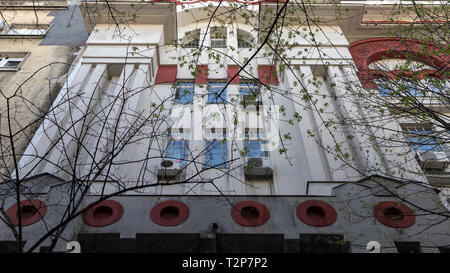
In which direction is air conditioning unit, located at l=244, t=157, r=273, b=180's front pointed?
toward the camera

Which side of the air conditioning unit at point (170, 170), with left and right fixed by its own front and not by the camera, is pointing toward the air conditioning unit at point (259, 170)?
left

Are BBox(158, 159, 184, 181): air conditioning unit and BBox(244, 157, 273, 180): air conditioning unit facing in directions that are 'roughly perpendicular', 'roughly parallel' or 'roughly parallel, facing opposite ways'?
roughly parallel

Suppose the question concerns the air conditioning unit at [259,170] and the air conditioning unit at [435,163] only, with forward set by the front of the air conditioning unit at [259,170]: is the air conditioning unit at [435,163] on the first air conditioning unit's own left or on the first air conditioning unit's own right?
on the first air conditioning unit's own left

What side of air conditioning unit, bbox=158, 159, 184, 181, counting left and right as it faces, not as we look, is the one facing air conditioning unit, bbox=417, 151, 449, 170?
left

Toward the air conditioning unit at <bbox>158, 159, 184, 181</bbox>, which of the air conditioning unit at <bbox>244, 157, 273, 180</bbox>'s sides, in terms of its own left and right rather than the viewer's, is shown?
right

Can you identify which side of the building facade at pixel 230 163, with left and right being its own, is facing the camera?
front

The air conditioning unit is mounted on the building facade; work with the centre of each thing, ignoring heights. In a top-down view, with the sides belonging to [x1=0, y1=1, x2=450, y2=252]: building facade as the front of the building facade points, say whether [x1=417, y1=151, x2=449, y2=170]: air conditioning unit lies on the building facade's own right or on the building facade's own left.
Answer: on the building facade's own left

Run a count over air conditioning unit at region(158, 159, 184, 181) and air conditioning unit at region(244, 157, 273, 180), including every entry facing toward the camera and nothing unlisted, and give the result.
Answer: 2
